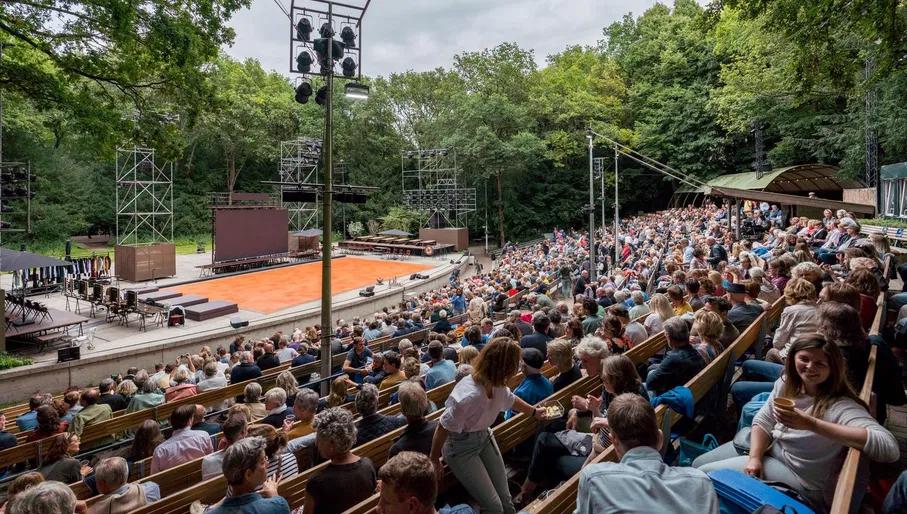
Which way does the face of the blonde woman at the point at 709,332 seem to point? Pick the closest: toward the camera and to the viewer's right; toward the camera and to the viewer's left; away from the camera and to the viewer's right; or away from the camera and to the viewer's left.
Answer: away from the camera and to the viewer's left

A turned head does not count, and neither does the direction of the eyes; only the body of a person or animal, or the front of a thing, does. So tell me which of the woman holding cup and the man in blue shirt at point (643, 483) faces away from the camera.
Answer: the man in blue shirt

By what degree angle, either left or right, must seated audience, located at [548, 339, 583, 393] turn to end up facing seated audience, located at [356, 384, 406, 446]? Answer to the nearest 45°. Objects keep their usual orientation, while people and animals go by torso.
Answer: approximately 45° to their left

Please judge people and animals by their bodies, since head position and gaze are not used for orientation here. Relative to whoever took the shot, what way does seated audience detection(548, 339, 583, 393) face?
facing away from the viewer and to the left of the viewer

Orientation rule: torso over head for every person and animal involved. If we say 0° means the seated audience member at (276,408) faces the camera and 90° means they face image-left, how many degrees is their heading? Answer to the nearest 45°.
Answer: approximately 135°

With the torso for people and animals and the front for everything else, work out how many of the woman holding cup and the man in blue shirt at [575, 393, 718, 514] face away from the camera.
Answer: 1

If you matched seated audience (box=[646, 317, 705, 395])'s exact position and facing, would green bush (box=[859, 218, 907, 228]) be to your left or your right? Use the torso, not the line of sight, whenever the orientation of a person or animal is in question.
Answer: on your right

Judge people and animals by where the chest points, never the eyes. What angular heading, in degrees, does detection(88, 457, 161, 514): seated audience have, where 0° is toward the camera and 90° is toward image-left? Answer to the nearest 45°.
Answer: approximately 135°

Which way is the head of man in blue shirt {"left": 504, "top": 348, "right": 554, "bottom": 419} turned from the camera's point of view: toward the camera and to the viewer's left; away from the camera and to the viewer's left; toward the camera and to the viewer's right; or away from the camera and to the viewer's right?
away from the camera and to the viewer's left
